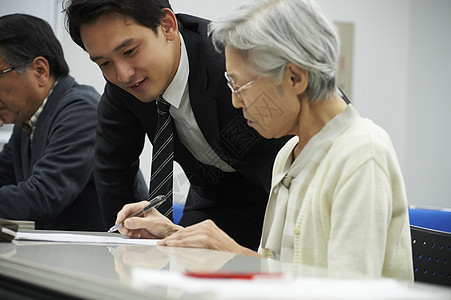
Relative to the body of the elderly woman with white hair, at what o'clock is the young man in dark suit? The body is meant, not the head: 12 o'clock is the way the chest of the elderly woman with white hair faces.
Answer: The young man in dark suit is roughly at 2 o'clock from the elderly woman with white hair.

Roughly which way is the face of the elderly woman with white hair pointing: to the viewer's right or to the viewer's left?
to the viewer's left

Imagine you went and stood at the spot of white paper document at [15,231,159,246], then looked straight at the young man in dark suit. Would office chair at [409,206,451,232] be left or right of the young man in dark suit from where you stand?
right

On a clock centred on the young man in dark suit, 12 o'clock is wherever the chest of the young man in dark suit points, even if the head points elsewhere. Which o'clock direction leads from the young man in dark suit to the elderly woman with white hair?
The elderly woman with white hair is roughly at 10 o'clock from the young man in dark suit.

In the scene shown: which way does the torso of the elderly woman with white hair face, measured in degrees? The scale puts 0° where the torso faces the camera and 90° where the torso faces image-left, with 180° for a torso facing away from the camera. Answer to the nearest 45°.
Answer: approximately 90°

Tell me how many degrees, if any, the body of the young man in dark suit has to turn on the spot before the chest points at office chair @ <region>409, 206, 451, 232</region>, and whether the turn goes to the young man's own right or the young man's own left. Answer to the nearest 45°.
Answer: approximately 135° to the young man's own left
